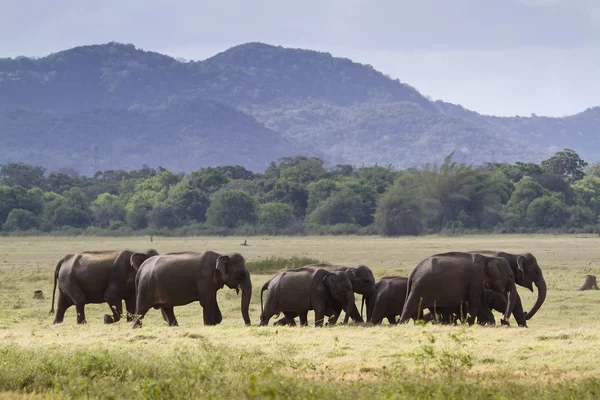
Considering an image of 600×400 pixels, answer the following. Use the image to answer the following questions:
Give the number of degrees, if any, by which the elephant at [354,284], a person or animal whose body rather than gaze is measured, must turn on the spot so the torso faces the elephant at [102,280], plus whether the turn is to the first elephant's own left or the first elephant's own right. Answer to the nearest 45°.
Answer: approximately 180°

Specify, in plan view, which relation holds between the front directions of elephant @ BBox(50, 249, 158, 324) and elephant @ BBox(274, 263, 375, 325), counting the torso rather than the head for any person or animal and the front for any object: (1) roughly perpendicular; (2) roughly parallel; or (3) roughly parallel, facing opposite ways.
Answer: roughly parallel

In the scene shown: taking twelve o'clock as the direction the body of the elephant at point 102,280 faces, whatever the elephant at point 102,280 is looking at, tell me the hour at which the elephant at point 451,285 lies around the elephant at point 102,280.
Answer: the elephant at point 451,285 is roughly at 1 o'clock from the elephant at point 102,280.

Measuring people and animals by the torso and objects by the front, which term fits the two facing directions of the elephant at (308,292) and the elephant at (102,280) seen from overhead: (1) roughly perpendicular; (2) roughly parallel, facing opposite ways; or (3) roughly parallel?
roughly parallel

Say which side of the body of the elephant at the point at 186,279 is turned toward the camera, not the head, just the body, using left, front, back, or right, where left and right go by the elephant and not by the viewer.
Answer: right

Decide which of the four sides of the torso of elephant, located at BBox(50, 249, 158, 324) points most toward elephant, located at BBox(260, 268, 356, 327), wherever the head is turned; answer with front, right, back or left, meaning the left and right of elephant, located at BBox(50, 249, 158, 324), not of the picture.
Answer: front

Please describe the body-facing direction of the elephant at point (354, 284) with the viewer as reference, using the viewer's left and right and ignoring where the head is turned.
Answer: facing to the right of the viewer

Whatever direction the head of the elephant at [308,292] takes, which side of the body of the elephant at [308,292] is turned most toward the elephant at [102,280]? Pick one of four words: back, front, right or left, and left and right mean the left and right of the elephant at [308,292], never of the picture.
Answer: back

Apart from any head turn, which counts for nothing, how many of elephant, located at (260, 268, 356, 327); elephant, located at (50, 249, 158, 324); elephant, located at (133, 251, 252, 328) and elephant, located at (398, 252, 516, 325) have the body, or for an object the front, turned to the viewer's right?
4

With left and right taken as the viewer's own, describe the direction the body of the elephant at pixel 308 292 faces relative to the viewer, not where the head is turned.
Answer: facing to the right of the viewer

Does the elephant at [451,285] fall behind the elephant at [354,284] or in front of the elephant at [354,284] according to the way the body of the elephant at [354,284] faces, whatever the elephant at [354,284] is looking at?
in front

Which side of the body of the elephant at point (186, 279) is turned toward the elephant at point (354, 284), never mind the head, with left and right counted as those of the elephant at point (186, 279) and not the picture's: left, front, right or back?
front

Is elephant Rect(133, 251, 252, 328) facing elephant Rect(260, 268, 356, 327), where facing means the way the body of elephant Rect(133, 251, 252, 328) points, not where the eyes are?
yes

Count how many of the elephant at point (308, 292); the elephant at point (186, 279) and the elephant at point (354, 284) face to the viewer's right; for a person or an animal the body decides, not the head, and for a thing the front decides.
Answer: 3

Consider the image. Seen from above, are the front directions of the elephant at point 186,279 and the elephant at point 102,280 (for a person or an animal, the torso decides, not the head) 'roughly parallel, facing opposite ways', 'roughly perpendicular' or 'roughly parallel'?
roughly parallel

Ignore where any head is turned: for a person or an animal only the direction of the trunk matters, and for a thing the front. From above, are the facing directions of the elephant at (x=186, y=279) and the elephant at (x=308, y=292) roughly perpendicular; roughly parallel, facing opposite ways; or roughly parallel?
roughly parallel

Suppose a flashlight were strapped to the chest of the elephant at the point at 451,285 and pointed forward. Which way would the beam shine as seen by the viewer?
to the viewer's right
